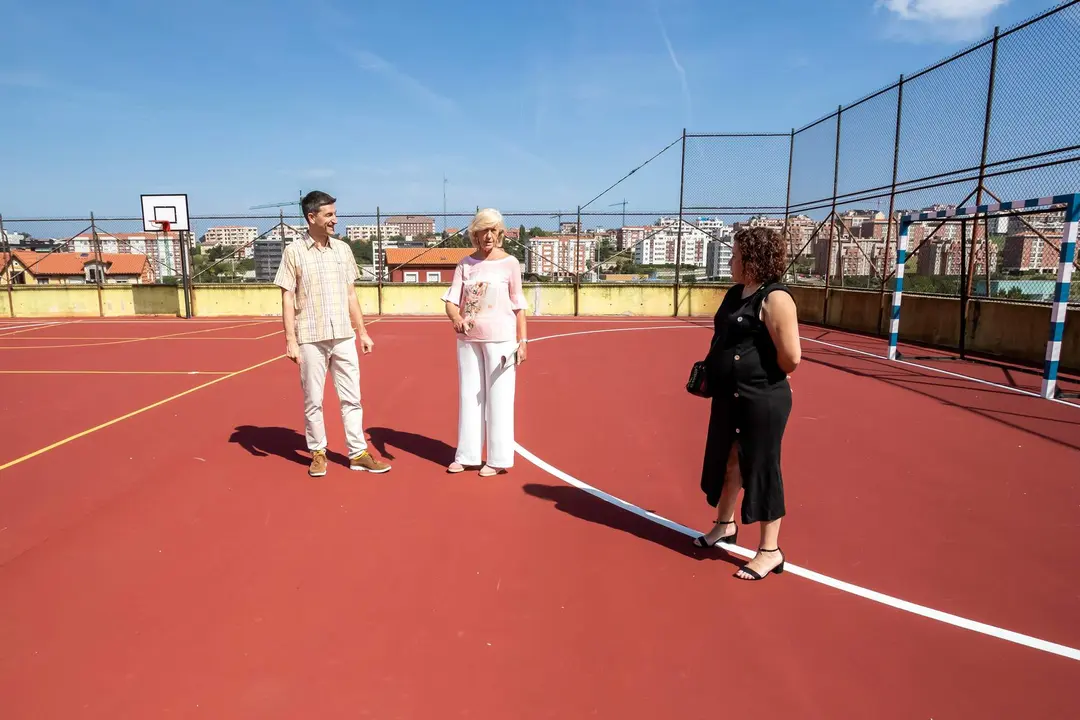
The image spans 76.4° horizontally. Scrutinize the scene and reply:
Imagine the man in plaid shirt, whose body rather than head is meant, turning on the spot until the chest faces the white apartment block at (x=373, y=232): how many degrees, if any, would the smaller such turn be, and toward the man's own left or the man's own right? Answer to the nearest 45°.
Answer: approximately 135° to the man's own left

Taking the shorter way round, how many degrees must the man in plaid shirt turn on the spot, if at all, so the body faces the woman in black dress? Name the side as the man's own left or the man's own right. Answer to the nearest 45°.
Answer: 0° — they already face them

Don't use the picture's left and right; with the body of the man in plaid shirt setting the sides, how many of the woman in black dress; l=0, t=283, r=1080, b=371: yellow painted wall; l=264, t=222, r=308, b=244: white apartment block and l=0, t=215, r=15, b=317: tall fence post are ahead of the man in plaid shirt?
1

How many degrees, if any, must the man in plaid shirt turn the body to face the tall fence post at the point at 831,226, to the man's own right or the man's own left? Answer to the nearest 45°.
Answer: approximately 90° to the man's own left

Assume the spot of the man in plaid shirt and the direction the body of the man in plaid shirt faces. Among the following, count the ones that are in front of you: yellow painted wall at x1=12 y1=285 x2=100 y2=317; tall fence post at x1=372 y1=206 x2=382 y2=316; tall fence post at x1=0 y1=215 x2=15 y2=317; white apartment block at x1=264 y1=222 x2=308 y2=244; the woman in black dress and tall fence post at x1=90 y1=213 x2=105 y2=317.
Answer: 1

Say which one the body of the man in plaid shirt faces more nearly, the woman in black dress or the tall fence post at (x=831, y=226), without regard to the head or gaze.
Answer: the woman in black dress

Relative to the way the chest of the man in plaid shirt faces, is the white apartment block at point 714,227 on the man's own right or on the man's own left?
on the man's own left

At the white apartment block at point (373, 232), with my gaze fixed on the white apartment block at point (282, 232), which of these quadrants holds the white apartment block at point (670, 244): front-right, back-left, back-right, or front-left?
back-left

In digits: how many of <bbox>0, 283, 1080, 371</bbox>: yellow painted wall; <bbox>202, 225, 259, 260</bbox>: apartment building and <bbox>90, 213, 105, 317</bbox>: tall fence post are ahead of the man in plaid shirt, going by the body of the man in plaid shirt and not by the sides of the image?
0

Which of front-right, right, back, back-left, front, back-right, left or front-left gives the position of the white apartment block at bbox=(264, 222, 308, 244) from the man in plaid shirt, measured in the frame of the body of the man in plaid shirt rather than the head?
back-left

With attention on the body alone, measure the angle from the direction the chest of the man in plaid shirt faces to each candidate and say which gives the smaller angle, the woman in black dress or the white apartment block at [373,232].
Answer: the woman in black dress

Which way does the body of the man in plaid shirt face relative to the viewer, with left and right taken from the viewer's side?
facing the viewer and to the right of the viewer

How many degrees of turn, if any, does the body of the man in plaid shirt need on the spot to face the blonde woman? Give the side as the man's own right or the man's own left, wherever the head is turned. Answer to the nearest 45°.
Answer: approximately 45° to the man's own left

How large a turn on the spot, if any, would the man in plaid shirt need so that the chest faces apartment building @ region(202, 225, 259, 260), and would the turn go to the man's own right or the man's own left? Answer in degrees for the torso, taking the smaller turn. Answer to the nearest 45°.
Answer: approximately 135° to the man's own left

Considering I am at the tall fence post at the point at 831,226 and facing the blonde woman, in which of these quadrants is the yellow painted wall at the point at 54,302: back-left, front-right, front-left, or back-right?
front-right

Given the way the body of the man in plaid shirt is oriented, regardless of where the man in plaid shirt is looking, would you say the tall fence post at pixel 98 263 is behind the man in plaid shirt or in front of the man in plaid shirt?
behind

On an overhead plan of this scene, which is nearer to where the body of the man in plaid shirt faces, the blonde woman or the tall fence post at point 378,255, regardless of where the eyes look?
the blonde woman
